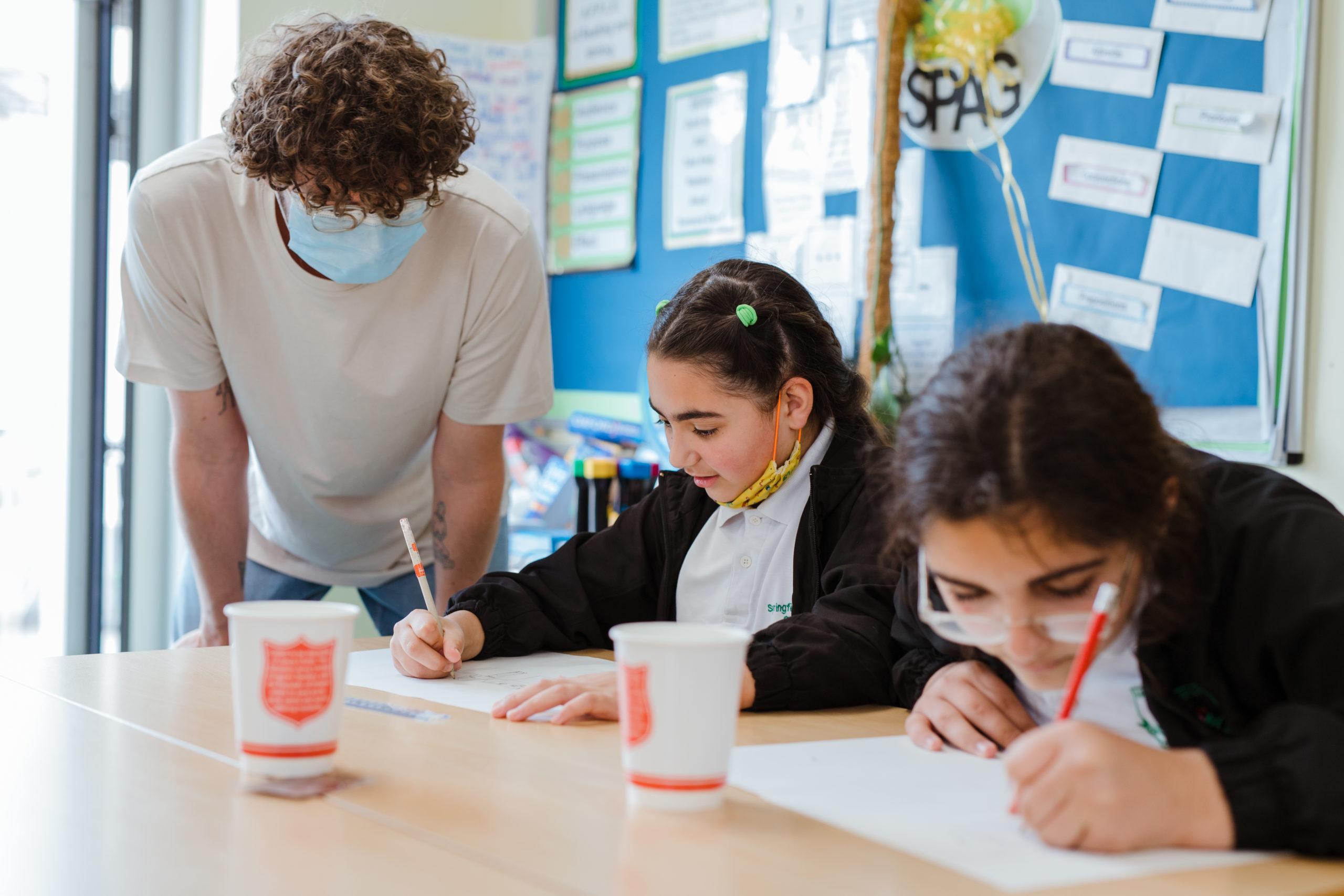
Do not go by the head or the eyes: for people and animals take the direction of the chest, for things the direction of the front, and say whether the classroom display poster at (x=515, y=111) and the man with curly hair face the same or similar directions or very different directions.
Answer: same or similar directions

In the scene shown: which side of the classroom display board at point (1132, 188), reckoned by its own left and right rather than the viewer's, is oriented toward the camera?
front

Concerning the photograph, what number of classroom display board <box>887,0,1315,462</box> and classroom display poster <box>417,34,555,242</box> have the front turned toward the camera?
2

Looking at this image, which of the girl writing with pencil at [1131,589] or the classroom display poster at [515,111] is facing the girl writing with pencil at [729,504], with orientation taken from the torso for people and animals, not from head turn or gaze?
the classroom display poster

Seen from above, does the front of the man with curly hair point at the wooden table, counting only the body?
yes

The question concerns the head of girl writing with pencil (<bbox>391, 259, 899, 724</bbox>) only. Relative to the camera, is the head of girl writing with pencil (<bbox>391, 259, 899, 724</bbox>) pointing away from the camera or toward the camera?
toward the camera

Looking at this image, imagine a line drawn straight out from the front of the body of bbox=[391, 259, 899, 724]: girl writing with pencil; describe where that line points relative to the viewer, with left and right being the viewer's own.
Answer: facing the viewer and to the left of the viewer

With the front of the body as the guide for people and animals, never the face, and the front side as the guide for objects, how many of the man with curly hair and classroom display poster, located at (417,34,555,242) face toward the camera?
2

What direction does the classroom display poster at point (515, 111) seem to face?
toward the camera

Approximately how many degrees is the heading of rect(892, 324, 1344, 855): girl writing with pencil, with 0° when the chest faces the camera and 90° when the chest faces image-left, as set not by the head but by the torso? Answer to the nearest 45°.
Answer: approximately 45°

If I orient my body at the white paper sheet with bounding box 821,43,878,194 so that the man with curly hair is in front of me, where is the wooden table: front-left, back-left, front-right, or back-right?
front-left

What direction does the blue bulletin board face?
toward the camera

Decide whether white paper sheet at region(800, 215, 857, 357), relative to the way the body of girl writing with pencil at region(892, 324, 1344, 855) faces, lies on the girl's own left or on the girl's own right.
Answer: on the girl's own right
